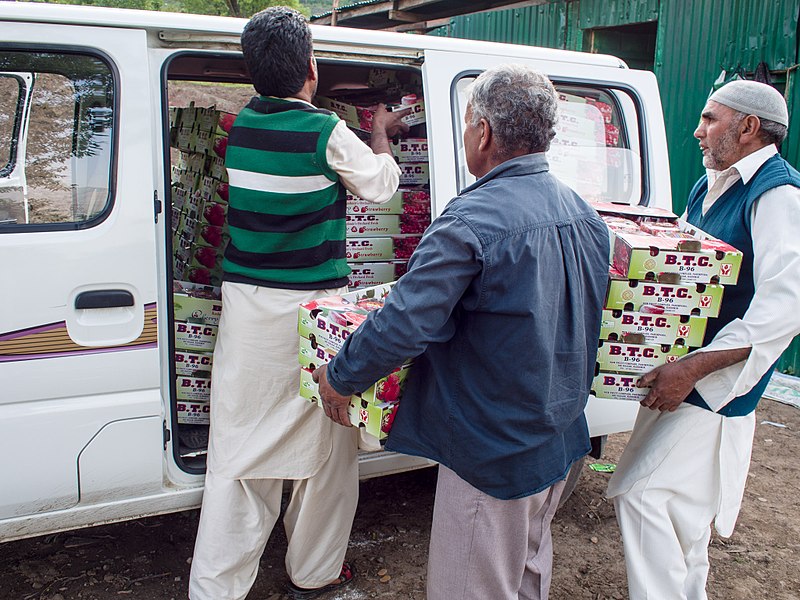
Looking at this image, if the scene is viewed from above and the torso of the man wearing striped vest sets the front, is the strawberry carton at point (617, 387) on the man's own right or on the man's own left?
on the man's own right

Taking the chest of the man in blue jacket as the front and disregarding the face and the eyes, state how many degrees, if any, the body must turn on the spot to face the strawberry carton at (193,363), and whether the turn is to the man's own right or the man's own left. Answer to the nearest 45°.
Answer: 0° — they already face it

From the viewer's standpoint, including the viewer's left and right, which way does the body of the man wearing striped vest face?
facing away from the viewer and to the right of the viewer

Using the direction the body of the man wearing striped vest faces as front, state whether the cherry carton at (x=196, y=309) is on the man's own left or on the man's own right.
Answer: on the man's own left

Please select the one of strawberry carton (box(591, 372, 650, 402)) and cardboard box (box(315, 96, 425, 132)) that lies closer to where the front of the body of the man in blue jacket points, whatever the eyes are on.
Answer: the cardboard box

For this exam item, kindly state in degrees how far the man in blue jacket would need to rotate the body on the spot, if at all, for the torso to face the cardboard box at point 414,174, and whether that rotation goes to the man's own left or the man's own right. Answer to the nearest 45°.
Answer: approximately 45° to the man's own right

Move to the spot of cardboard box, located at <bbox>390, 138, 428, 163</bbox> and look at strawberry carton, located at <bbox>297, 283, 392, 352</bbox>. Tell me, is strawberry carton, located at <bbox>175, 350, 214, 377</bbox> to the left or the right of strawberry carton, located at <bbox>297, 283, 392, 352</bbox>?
right

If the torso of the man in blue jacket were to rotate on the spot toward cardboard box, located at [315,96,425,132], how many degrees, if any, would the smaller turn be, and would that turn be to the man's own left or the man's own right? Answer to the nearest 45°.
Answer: approximately 45° to the man's own right

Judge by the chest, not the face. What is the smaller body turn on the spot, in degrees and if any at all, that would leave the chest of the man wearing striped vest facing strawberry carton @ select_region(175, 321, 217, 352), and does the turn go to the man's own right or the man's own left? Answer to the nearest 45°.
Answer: approximately 90° to the man's own left

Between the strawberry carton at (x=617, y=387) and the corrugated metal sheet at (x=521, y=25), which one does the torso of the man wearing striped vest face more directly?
the corrugated metal sheet

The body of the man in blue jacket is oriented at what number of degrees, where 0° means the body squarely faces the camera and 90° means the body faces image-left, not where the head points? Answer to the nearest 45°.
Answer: approximately 135°
